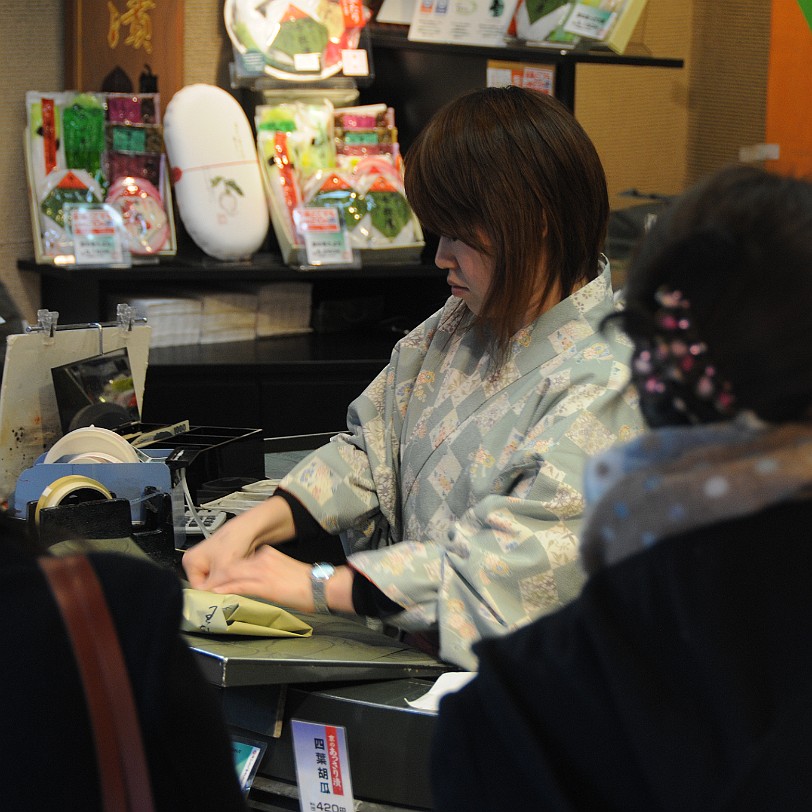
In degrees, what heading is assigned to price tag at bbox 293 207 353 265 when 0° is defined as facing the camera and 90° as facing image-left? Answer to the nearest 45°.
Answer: approximately 0°

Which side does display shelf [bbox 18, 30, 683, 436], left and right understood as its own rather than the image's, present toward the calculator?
front

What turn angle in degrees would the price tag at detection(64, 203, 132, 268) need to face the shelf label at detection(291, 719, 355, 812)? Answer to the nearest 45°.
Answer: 0° — it already faces it

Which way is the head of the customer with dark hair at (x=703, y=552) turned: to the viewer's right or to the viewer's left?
to the viewer's left

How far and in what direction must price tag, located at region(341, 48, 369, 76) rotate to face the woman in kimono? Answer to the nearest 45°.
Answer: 0° — it already faces them

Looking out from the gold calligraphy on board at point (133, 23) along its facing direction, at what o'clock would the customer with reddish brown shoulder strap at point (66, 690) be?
The customer with reddish brown shoulder strap is roughly at 12 o'clock from the gold calligraphy on board.

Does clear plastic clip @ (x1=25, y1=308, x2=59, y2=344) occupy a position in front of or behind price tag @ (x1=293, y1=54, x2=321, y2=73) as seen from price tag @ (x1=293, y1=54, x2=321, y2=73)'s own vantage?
in front
